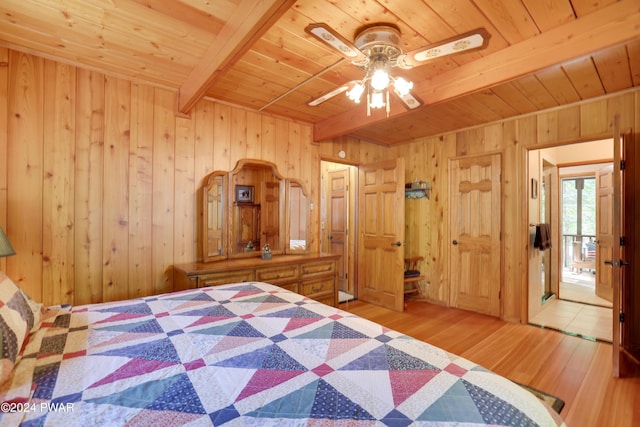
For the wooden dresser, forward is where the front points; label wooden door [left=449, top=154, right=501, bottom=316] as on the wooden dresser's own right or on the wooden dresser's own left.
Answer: on the wooden dresser's own left

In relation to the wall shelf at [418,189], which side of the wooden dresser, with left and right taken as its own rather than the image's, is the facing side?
left

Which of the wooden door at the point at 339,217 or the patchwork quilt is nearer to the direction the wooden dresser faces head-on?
the patchwork quilt

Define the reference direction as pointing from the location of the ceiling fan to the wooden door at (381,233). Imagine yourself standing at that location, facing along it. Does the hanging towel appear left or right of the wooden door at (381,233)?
right

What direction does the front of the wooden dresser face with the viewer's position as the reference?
facing the viewer and to the right of the viewer

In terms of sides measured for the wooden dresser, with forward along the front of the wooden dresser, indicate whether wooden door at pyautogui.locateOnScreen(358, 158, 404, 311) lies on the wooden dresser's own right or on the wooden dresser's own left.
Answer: on the wooden dresser's own left

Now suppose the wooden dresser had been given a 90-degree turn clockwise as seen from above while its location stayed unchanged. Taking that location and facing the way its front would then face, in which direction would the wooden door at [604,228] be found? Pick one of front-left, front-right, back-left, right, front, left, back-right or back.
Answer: back-left
